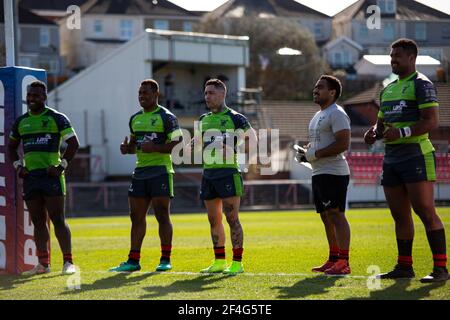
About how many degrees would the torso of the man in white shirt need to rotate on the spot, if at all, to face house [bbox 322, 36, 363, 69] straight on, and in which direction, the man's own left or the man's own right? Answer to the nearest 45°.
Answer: approximately 135° to the man's own right

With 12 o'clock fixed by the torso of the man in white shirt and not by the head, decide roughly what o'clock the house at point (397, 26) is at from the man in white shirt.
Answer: The house is roughly at 5 o'clock from the man in white shirt.

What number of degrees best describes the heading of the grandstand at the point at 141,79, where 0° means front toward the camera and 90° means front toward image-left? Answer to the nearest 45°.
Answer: approximately 315°

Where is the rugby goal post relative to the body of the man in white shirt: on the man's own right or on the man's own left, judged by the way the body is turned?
on the man's own right

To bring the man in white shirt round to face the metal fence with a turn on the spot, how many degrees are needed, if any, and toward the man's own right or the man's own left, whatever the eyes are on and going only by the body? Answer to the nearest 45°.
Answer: approximately 135° to the man's own right

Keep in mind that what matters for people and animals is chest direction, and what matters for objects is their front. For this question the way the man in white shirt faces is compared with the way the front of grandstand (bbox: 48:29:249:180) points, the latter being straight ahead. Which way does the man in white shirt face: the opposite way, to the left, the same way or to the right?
to the right

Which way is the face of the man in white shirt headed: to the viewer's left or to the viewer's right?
to the viewer's left

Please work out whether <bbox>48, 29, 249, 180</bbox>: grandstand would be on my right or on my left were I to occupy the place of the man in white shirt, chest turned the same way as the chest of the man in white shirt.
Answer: on my right

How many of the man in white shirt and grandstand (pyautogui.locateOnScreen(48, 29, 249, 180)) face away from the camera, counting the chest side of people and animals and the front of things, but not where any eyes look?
0
